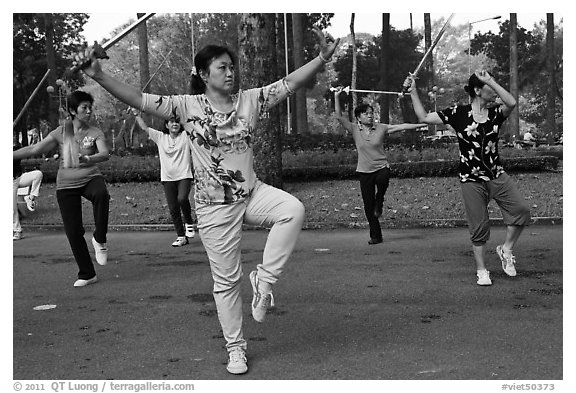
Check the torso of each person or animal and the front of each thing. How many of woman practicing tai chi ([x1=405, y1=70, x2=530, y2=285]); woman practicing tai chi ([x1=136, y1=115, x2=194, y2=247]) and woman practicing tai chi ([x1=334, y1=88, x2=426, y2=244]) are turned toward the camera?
3

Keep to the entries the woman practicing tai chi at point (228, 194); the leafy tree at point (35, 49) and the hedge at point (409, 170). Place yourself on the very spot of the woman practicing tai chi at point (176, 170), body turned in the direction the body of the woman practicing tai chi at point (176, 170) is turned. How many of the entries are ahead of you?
1

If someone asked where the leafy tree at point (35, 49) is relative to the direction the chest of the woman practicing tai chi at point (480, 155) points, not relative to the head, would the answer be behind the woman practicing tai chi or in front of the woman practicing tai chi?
behind

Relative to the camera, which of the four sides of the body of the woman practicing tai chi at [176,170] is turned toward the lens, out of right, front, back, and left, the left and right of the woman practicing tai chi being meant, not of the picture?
front

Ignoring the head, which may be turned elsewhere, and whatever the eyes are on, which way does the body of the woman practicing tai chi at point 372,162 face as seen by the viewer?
toward the camera

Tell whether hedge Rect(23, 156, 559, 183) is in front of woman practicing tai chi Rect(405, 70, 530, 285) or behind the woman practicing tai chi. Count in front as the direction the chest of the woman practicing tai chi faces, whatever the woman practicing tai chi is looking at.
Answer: behind

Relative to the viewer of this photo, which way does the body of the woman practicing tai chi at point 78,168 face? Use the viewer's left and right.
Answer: facing the viewer and to the right of the viewer

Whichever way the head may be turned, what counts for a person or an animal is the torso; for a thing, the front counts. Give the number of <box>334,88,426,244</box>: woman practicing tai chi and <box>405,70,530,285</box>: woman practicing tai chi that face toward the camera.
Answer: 2

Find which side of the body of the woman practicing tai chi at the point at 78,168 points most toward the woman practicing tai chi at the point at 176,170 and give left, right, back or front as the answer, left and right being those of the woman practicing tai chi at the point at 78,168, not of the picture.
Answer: left

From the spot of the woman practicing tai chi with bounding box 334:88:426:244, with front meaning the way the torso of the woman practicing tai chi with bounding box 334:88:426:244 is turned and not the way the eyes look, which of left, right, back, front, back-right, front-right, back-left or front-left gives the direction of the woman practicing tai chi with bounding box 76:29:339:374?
front

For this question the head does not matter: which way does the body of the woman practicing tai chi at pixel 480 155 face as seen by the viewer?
toward the camera

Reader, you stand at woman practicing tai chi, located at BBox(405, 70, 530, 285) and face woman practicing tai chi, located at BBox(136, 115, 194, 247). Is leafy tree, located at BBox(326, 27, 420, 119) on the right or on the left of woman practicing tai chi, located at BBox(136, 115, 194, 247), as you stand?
right

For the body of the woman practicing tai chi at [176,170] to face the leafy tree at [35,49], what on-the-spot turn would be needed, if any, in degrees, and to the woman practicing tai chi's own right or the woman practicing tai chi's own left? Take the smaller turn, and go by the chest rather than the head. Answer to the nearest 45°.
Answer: approximately 180°

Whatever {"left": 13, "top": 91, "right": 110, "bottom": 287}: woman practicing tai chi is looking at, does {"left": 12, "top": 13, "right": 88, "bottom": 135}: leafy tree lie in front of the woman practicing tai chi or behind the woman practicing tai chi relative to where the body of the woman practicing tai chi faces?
behind
